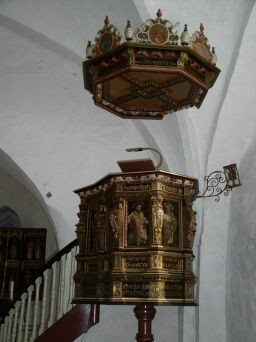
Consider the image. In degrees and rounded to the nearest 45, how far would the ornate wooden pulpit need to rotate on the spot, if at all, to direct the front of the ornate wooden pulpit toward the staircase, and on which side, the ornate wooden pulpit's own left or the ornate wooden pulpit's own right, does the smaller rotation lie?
approximately 135° to the ornate wooden pulpit's own right

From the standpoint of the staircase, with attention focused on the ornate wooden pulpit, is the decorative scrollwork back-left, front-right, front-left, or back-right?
front-left

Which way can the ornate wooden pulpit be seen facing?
toward the camera

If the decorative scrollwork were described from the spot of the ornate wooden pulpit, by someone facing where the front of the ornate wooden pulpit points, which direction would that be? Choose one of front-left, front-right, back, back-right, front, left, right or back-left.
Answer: back-left
